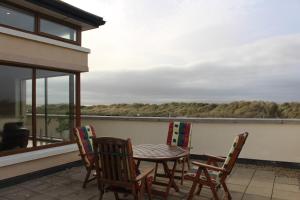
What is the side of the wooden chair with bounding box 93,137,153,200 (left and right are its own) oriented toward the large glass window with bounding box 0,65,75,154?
left

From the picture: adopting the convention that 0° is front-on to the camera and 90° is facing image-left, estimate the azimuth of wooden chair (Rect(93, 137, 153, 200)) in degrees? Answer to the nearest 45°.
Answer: approximately 225°

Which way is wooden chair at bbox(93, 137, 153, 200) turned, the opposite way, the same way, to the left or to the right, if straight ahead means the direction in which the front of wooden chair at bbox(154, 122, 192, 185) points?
the opposite way

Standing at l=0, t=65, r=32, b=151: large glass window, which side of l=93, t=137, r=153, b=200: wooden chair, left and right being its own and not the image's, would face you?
left

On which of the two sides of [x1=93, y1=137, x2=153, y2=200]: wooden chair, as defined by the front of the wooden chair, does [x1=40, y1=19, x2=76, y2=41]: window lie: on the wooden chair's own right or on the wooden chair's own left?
on the wooden chair's own left

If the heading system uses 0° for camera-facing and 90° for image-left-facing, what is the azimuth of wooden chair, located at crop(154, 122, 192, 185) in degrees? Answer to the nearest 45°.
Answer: approximately 45°
